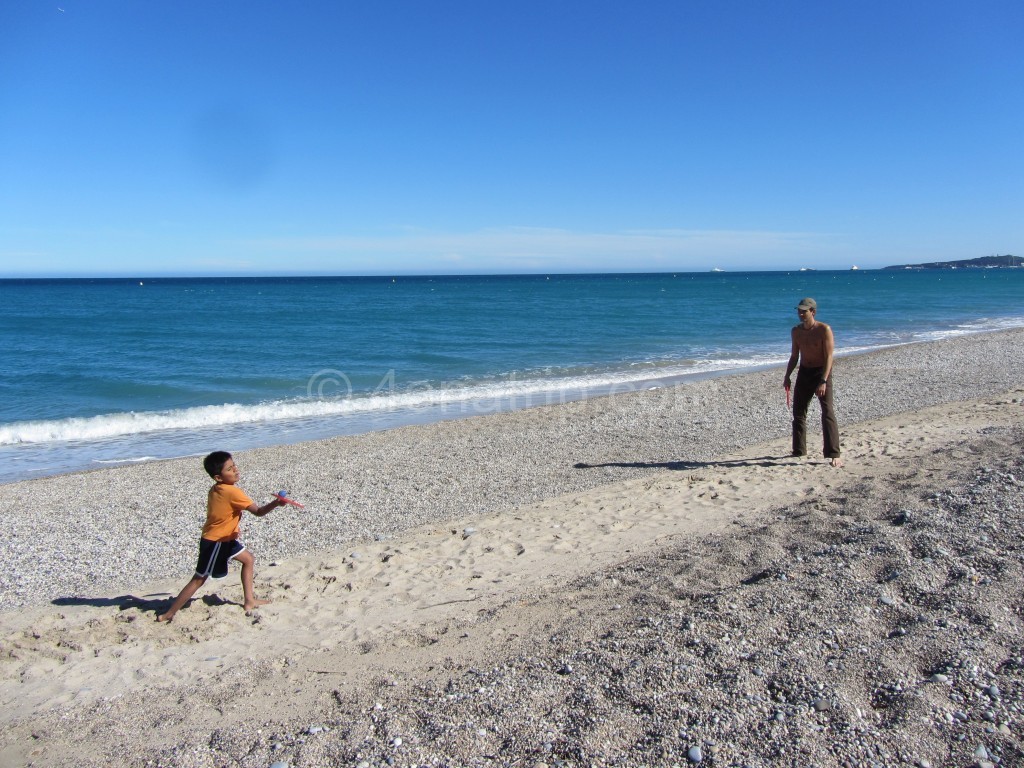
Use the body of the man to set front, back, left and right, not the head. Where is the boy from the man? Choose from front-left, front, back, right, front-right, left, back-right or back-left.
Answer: front

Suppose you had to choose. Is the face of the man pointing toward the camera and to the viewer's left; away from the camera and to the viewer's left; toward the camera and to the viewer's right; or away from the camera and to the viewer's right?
toward the camera and to the viewer's left

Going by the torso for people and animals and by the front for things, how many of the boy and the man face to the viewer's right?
1

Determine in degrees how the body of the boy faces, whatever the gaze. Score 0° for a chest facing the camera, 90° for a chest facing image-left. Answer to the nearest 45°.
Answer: approximately 270°

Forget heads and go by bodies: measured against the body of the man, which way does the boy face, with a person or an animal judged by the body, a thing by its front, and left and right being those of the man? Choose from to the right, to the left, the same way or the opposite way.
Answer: the opposite way

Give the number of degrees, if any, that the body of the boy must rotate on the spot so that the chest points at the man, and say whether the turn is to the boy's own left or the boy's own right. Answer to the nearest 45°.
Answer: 0° — they already face them

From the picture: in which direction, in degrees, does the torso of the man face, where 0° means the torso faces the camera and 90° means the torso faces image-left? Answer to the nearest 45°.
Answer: approximately 45°
